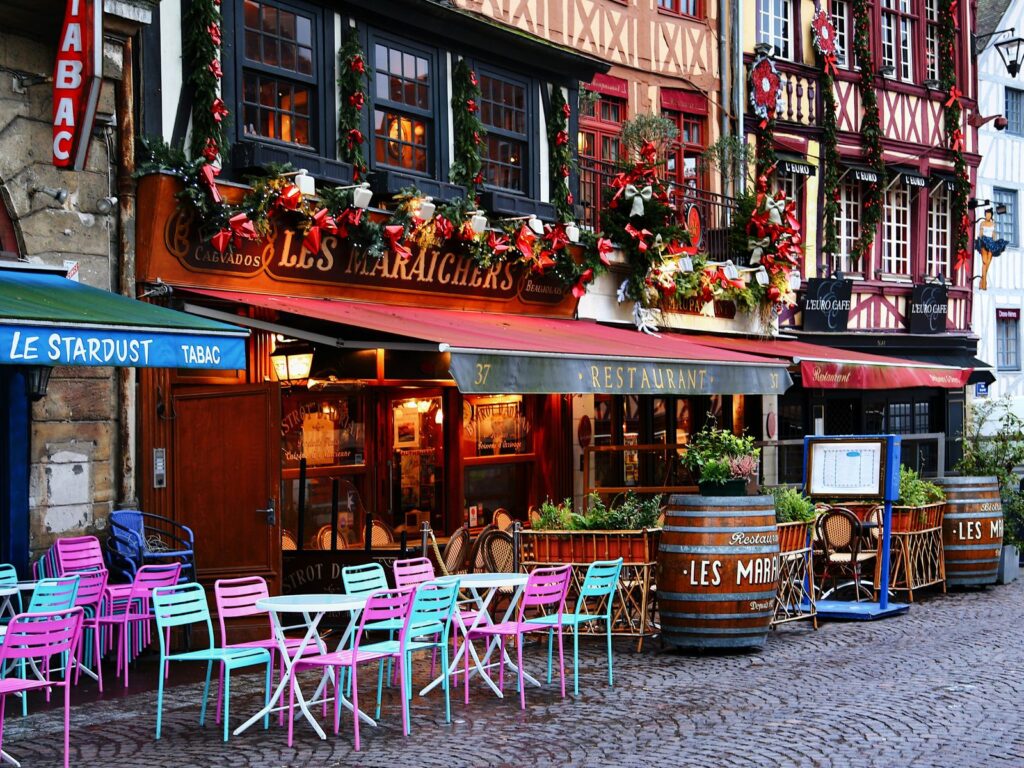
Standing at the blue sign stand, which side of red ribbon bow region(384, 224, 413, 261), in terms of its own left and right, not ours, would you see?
left

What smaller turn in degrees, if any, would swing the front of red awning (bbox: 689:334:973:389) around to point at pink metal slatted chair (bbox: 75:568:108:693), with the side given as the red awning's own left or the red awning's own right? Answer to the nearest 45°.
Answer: approximately 90° to the red awning's own right

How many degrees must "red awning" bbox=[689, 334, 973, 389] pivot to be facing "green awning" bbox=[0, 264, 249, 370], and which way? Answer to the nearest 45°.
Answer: approximately 90° to its right

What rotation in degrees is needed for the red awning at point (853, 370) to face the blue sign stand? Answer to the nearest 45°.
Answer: approximately 45° to its right

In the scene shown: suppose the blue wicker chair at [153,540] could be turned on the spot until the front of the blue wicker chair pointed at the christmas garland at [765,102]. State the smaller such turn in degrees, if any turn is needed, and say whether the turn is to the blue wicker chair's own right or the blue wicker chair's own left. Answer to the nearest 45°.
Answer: approximately 90° to the blue wicker chair's own left

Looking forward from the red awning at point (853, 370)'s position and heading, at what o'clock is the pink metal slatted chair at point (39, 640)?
The pink metal slatted chair is roughly at 2 o'clock from the red awning.

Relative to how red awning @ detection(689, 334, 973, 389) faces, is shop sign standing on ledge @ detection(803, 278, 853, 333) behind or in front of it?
behind

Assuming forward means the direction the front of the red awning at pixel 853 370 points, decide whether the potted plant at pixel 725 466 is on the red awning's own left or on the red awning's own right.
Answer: on the red awning's own right

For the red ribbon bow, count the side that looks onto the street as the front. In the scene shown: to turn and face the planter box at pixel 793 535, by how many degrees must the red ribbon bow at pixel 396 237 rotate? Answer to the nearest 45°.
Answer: approximately 45° to its left
